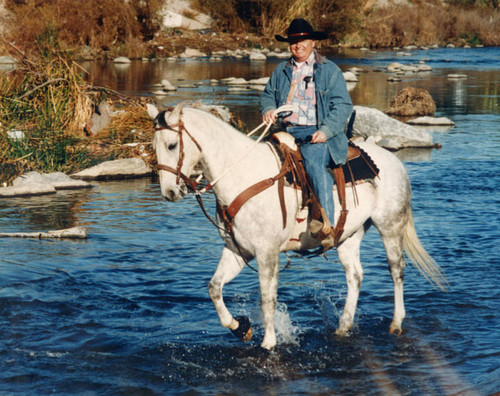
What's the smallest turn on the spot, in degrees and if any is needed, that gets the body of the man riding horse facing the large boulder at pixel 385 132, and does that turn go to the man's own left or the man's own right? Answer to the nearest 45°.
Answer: approximately 135° to the man's own right

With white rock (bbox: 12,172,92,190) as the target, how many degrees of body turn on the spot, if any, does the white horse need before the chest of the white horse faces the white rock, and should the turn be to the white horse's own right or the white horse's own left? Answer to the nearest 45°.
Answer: approximately 90° to the white horse's own right

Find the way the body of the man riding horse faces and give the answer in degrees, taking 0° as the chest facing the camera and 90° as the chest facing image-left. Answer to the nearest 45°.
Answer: approximately 45°

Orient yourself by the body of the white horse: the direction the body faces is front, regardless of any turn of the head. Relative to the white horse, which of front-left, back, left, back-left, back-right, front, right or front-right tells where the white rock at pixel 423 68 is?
back-right

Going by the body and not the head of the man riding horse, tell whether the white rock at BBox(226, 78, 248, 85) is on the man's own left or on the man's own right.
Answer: on the man's own right

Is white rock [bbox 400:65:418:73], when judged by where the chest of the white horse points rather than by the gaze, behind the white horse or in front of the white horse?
behind

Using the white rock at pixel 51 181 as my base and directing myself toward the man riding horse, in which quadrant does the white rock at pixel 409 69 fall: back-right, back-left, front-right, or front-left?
back-left

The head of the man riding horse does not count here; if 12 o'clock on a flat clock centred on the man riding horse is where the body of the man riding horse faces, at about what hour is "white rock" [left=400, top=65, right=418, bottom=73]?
The white rock is roughly at 5 o'clock from the man riding horse.
